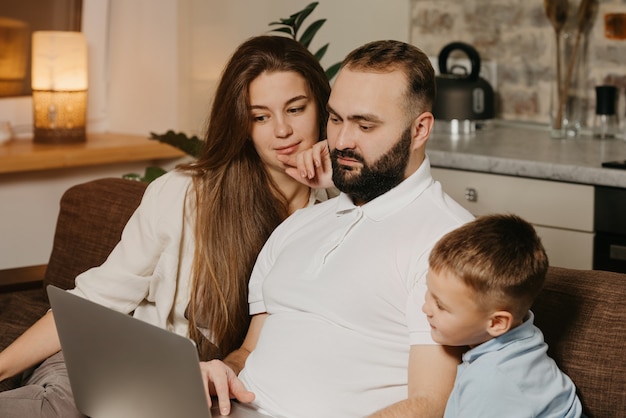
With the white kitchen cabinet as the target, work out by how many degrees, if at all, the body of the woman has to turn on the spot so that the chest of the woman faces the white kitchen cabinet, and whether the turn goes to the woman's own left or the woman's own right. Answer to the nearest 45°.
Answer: approximately 135° to the woman's own left

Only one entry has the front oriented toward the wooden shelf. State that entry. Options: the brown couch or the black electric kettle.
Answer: the black electric kettle

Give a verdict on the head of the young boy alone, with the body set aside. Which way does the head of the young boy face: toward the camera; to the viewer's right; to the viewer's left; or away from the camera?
to the viewer's left

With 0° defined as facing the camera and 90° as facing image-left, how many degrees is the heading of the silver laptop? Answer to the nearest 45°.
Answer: approximately 225°

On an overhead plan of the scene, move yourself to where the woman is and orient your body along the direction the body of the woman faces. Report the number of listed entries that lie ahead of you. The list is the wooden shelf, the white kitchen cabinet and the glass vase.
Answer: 0

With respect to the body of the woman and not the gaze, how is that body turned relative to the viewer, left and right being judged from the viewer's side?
facing the viewer

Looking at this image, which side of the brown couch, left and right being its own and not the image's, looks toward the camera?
front

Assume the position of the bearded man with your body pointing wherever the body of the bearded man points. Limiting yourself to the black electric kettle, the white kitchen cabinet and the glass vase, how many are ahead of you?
0

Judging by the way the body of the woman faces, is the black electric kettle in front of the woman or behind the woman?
behind

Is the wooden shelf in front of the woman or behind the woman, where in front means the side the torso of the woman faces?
behind

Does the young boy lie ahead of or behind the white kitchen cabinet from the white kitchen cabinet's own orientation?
ahead

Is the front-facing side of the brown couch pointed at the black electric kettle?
no

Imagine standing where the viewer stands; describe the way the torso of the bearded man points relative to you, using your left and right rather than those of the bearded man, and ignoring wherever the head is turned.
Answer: facing the viewer and to the left of the viewer

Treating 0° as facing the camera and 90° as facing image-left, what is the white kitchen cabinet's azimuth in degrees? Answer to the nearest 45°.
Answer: approximately 45°
